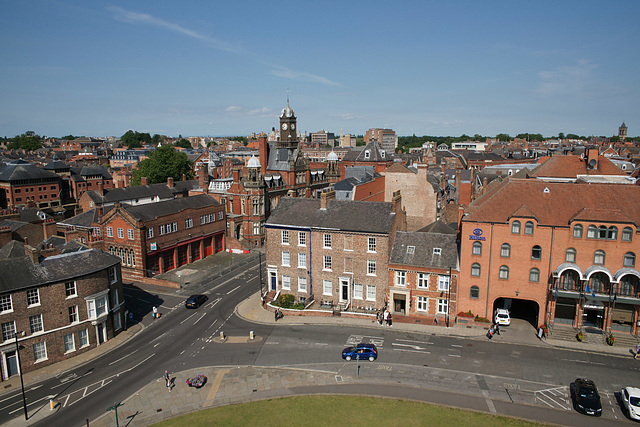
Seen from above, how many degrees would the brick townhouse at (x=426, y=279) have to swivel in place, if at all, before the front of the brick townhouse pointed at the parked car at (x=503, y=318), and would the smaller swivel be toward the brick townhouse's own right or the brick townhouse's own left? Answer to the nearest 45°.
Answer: approximately 90° to the brick townhouse's own left

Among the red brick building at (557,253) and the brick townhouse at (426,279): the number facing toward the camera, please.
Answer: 2

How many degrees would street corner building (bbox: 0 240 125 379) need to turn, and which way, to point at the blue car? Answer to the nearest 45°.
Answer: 0° — it already faces it

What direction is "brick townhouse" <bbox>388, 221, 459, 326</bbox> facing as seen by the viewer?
toward the camera

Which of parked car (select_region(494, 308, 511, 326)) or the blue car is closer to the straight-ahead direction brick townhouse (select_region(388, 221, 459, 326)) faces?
the blue car

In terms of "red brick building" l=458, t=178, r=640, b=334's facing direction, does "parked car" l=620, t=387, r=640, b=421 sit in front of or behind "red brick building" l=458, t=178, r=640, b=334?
in front

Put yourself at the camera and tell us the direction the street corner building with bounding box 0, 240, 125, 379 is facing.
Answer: facing the viewer and to the right of the viewer

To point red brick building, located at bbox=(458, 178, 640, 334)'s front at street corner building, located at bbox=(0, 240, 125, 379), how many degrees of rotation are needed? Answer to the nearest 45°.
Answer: approximately 45° to its right

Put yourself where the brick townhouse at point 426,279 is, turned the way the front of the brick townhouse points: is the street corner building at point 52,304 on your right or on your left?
on your right

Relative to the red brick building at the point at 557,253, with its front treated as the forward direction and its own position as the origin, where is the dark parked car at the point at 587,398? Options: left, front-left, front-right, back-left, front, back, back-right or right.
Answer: front

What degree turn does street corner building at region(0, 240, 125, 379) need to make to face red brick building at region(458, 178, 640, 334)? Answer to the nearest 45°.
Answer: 0° — it already faces it

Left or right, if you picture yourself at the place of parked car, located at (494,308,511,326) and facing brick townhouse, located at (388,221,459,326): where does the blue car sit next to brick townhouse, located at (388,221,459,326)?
left

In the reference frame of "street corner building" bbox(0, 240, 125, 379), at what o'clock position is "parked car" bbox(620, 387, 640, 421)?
The parked car is roughly at 12 o'clock from the street corner building.

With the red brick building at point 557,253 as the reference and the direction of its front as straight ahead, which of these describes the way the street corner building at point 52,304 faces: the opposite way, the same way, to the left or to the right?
to the left

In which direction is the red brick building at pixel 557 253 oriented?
toward the camera
